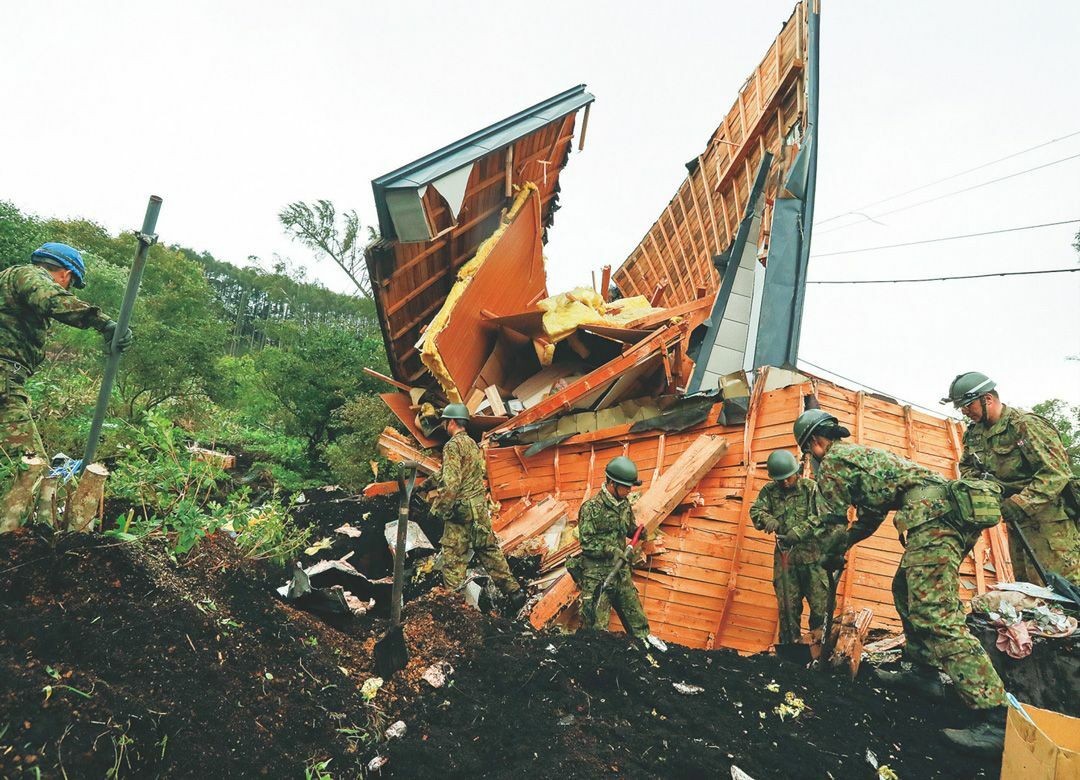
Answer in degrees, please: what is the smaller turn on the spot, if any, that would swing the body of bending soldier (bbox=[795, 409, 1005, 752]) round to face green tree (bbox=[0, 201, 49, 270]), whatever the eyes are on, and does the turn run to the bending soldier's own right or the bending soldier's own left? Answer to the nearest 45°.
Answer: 0° — they already face it

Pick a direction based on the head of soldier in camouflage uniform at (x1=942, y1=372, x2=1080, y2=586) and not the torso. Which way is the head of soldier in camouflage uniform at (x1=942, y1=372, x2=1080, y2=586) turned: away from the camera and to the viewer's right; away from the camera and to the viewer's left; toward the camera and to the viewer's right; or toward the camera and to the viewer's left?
toward the camera and to the viewer's left

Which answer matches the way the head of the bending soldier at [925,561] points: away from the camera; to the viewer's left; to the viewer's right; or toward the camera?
to the viewer's left

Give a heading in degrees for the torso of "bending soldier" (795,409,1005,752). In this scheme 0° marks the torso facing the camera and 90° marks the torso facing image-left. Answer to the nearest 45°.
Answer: approximately 90°

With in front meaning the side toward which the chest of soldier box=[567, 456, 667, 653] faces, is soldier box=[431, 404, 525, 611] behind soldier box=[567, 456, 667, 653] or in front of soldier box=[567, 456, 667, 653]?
behind

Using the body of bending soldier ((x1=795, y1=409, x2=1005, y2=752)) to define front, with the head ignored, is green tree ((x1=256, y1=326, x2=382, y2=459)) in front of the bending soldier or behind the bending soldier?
in front

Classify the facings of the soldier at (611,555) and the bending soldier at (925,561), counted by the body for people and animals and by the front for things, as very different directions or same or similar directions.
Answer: very different directions

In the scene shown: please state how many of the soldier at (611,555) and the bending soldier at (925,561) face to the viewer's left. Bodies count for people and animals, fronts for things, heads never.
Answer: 1

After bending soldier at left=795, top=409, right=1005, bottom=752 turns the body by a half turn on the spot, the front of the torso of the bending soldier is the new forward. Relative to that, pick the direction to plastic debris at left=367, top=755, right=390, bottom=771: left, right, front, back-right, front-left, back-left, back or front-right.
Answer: back-right
